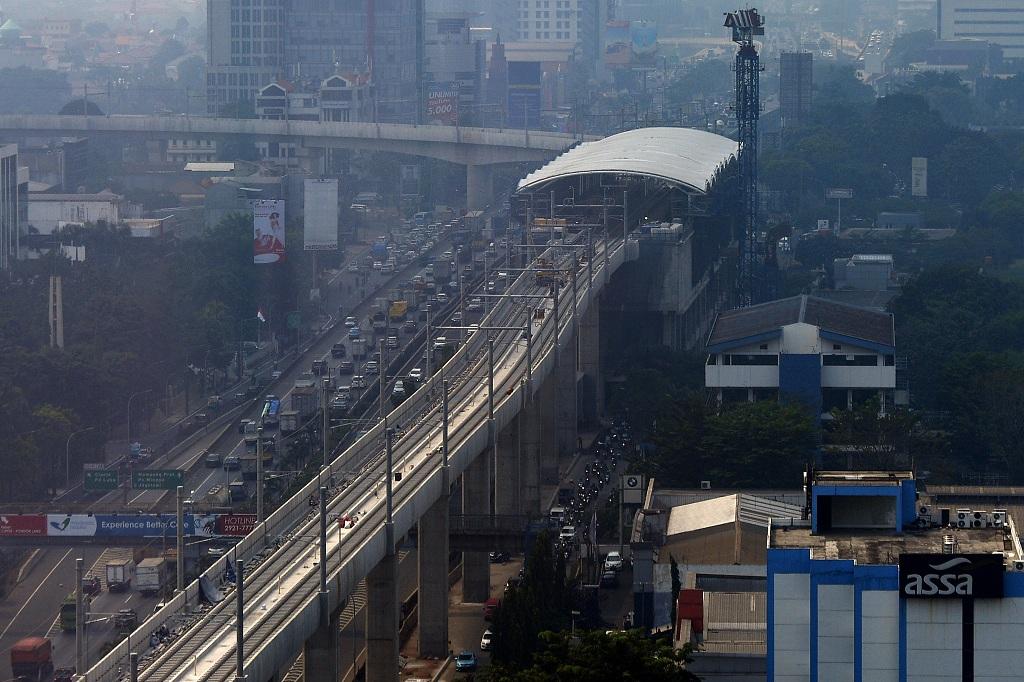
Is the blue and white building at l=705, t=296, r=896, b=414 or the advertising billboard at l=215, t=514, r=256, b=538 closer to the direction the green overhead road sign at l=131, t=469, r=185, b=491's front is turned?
the advertising billboard

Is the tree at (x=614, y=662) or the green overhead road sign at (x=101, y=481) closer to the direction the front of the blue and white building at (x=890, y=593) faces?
the tree

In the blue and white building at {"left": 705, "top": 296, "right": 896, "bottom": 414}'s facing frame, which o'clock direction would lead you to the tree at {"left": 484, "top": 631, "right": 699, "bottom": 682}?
The tree is roughly at 12 o'clock from the blue and white building.

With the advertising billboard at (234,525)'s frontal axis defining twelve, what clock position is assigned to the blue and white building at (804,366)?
The blue and white building is roughly at 8 o'clock from the advertising billboard.

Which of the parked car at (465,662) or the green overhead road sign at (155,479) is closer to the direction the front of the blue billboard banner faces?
the parked car

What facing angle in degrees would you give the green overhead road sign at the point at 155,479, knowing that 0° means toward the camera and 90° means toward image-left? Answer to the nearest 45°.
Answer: approximately 0°
